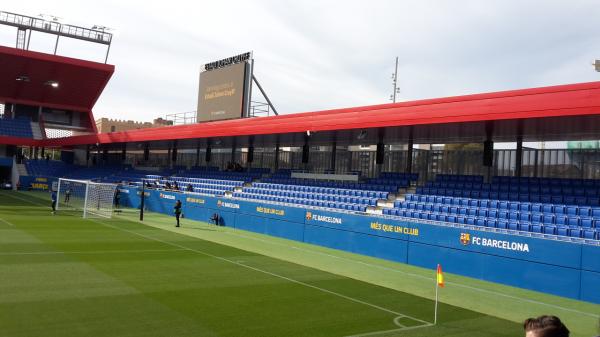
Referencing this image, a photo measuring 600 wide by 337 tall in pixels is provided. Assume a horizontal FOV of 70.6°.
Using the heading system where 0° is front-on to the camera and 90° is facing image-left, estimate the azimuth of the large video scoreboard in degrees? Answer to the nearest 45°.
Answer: approximately 45°

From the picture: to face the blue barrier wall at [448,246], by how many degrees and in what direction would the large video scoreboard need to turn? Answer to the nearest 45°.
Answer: approximately 45° to its left

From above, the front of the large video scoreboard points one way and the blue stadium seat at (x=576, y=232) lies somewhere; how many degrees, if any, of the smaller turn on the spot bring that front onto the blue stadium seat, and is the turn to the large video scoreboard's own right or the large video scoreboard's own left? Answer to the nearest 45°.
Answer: approximately 45° to the large video scoreboard's own left
